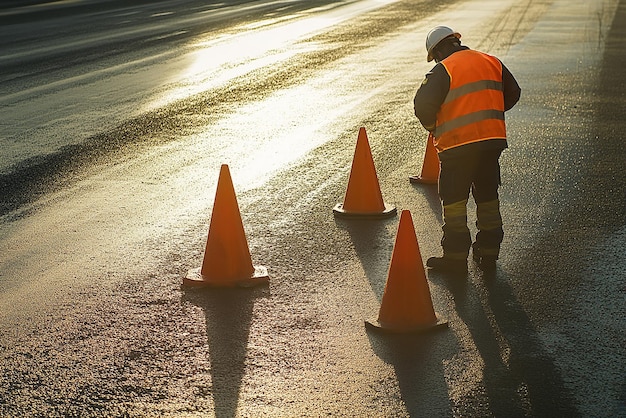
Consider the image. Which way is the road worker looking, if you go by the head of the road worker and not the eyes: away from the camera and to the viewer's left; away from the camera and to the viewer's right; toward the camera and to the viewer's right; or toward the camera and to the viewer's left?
away from the camera and to the viewer's left

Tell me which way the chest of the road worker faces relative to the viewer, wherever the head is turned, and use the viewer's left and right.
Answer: facing away from the viewer and to the left of the viewer

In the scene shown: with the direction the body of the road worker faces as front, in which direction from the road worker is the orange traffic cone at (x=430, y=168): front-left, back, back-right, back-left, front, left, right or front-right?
front-right

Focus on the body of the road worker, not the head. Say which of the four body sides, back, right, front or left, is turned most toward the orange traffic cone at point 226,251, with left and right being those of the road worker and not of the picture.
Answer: left

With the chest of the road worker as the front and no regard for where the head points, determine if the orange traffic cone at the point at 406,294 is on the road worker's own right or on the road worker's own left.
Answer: on the road worker's own left

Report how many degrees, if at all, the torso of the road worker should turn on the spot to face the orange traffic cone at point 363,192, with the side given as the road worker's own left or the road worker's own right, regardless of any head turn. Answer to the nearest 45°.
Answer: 0° — they already face it
